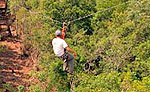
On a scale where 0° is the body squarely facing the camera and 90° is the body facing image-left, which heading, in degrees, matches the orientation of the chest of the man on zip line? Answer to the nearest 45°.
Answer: approximately 225°
